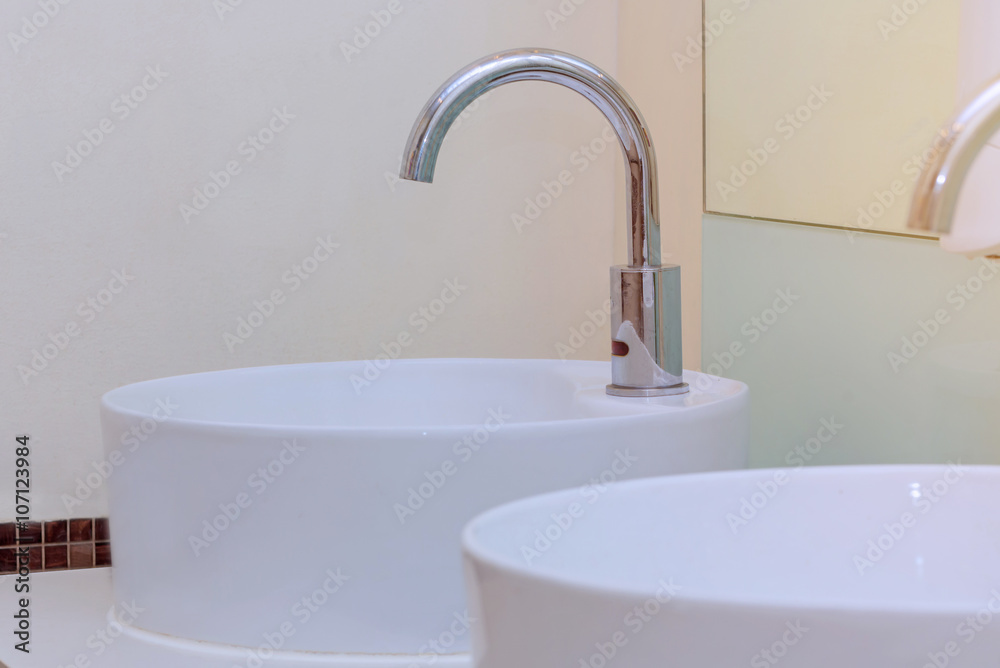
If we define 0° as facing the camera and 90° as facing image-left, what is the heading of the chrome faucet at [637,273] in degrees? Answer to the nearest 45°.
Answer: approximately 90°

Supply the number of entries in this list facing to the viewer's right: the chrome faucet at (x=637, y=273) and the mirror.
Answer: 0

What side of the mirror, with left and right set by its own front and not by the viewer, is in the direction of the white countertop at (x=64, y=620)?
front
